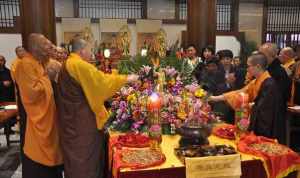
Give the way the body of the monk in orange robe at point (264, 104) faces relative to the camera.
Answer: to the viewer's left

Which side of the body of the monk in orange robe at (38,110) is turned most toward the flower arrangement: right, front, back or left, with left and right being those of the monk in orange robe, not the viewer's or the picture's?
front

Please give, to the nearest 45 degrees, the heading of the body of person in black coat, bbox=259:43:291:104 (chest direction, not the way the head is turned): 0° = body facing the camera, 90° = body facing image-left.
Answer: approximately 90°

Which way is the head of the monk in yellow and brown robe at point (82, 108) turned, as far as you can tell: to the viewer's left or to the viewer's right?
to the viewer's right

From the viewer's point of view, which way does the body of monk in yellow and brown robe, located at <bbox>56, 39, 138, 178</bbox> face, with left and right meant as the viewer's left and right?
facing away from the viewer and to the right of the viewer

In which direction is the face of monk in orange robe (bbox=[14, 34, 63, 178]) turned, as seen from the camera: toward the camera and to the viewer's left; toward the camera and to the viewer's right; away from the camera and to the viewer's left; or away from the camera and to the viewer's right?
away from the camera and to the viewer's right

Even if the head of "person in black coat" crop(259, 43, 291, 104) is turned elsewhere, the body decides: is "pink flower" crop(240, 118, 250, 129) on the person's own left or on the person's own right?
on the person's own left

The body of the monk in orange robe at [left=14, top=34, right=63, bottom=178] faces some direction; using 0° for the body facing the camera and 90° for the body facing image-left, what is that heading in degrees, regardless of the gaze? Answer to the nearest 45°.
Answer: approximately 270°

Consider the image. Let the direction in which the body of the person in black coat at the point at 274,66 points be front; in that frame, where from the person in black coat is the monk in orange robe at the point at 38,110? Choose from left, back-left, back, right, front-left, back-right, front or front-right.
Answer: front-left

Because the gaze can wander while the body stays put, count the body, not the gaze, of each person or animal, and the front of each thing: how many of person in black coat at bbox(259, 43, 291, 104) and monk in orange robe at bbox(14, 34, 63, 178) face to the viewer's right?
1

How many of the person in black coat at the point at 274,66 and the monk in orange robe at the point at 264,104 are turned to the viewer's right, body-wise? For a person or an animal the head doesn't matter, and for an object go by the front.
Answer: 0
